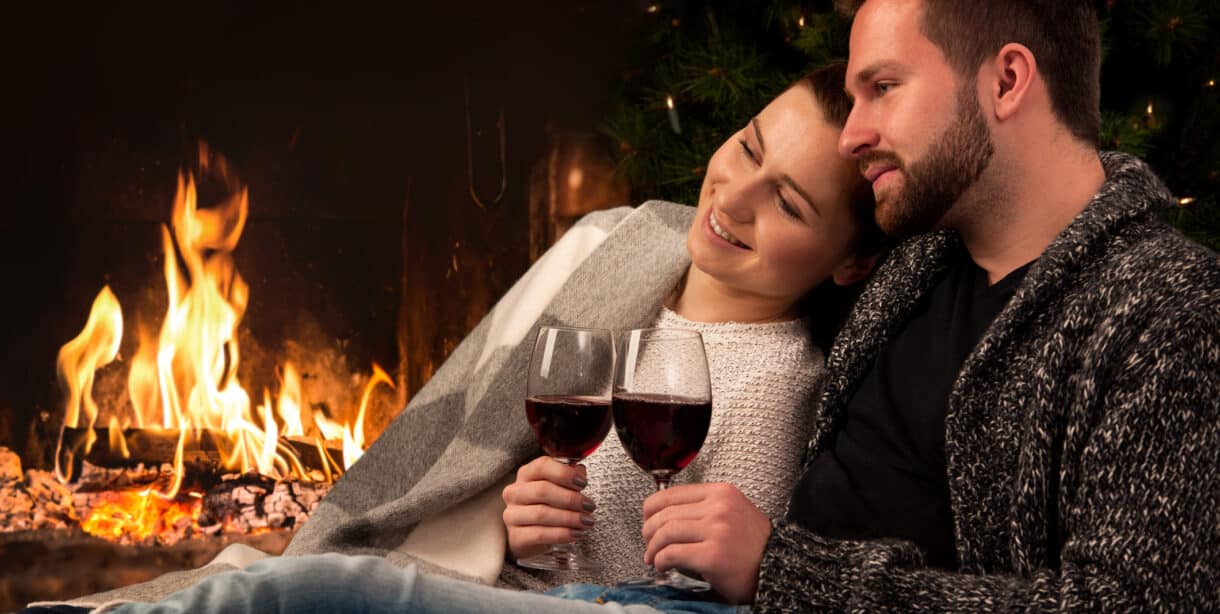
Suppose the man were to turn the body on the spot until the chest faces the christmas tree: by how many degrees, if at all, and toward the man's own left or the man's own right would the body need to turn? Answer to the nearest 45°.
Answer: approximately 135° to the man's own right

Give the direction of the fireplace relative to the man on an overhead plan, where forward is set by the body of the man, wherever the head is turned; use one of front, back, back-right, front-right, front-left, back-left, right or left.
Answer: right

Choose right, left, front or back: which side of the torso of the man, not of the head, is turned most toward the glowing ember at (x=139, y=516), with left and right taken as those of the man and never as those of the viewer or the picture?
right

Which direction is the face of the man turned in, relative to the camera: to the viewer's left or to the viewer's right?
to the viewer's left

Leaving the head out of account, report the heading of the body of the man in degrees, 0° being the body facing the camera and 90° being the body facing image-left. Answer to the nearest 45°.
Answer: approximately 45°
